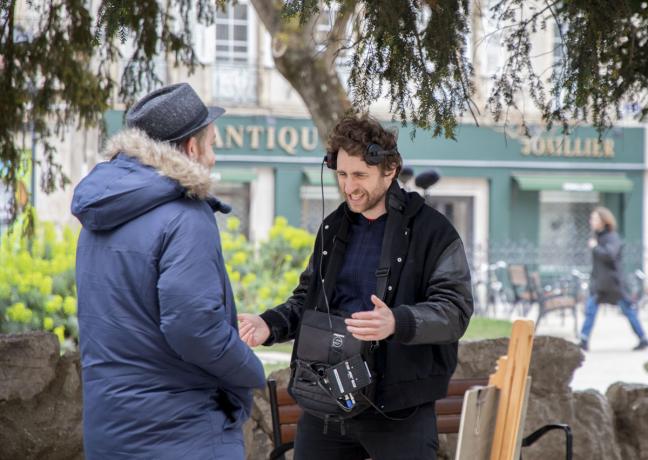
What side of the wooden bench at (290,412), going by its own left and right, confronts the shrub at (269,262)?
back

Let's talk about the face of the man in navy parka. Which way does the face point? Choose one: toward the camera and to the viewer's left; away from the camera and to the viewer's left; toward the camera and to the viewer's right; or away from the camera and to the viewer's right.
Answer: away from the camera and to the viewer's right

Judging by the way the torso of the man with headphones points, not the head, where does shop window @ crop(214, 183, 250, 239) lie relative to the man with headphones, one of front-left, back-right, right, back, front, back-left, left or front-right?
back-right

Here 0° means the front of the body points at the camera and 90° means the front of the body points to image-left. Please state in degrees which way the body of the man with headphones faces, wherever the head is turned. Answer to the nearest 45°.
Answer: approximately 45°

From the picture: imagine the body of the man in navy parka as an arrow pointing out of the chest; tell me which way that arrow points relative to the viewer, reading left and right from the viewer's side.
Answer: facing away from the viewer and to the right of the viewer
